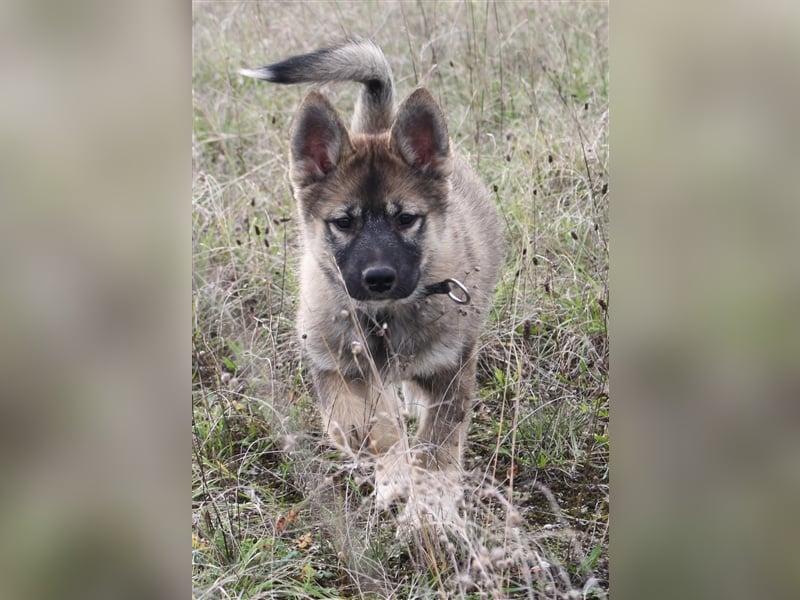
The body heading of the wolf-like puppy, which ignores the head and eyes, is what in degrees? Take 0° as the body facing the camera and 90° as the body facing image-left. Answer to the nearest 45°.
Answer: approximately 0°
